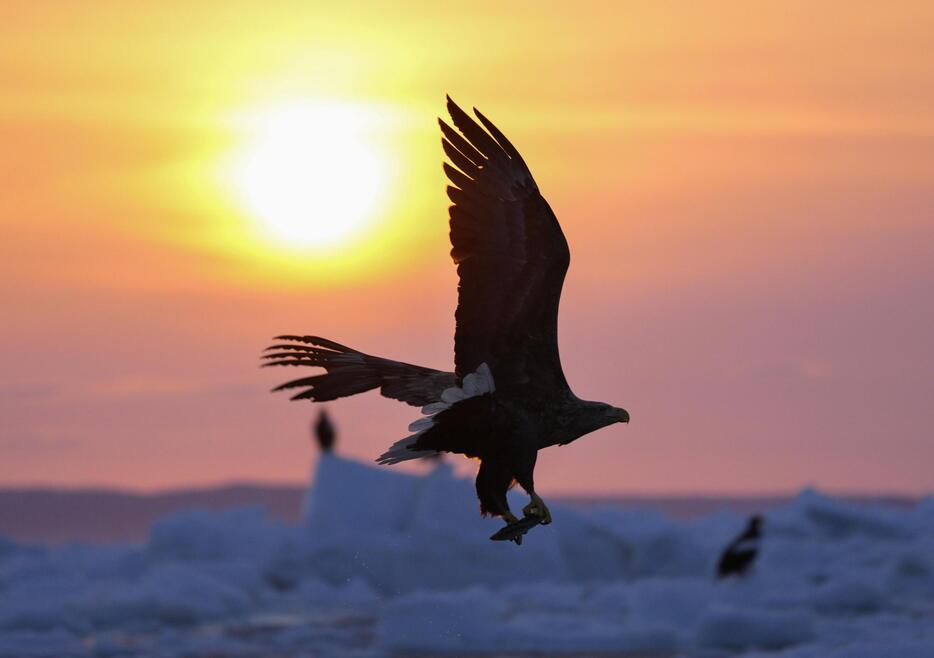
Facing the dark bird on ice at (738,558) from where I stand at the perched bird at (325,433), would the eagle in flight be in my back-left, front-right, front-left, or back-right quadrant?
front-right

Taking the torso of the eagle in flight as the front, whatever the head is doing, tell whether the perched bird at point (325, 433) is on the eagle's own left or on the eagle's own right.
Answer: on the eagle's own left

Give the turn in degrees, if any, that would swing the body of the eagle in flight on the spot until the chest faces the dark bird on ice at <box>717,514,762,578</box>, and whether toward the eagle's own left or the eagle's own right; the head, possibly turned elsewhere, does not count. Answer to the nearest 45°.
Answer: approximately 90° to the eagle's own left

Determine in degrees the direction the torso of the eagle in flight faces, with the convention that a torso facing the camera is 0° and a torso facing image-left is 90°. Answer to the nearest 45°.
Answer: approximately 270°

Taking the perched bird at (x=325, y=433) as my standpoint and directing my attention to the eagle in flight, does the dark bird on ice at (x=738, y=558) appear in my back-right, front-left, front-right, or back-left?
front-left

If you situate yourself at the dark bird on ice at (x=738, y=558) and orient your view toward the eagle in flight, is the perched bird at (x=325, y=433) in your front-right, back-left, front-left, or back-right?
back-right
